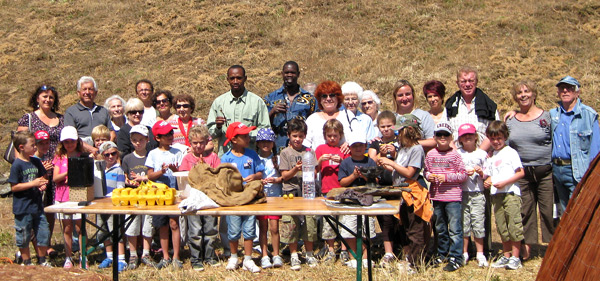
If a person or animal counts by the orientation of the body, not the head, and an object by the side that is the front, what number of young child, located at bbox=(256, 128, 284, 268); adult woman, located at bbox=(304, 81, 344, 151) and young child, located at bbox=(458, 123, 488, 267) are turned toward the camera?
3

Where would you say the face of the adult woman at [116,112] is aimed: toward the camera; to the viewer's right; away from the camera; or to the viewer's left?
toward the camera

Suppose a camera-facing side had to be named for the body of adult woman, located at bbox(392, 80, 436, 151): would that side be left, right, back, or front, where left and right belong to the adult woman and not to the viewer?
front

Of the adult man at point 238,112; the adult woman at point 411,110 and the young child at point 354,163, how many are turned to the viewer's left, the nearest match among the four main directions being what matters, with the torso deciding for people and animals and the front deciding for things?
0

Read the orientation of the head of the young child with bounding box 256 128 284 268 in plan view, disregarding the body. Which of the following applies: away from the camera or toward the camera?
toward the camera

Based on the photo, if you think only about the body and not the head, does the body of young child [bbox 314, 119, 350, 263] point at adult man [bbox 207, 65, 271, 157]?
no

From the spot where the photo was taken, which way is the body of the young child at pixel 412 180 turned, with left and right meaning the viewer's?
facing to the left of the viewer

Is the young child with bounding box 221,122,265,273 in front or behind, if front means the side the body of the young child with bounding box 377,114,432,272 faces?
in front

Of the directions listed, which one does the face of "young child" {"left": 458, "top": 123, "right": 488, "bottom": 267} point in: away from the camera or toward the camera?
toward the camera

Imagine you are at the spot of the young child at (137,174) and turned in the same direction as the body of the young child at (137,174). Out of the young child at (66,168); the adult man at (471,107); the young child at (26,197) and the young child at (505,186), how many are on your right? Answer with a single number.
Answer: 2

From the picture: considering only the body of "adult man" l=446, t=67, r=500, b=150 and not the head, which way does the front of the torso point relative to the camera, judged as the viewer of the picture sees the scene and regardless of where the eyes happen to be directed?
toward the camera

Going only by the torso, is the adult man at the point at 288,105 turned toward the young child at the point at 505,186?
no

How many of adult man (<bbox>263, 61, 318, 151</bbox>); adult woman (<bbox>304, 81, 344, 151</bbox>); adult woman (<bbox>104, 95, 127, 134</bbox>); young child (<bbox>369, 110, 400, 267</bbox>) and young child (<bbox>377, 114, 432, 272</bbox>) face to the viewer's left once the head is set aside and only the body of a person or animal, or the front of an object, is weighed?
1

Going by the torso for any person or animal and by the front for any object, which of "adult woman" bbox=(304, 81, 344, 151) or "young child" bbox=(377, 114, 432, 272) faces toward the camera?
the adult woman

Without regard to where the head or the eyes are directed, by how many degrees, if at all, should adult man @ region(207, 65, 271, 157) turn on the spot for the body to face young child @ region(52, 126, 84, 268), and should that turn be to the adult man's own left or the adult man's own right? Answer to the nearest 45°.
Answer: approximately 90° to the adult man's own right

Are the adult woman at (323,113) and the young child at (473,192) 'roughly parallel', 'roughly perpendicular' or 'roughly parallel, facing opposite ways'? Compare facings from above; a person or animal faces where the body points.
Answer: roughly parallel

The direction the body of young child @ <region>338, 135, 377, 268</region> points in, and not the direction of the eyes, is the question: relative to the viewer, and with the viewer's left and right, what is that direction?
facing the viewer

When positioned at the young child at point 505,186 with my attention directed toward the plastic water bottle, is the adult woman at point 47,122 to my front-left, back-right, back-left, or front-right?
front-right
